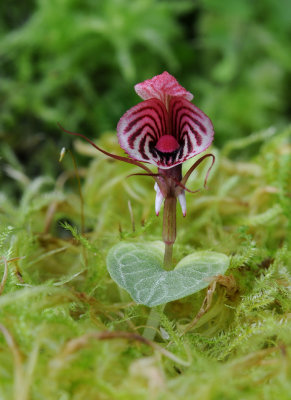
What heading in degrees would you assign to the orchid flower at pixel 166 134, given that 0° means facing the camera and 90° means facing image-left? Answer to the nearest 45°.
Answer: approximately 0°
